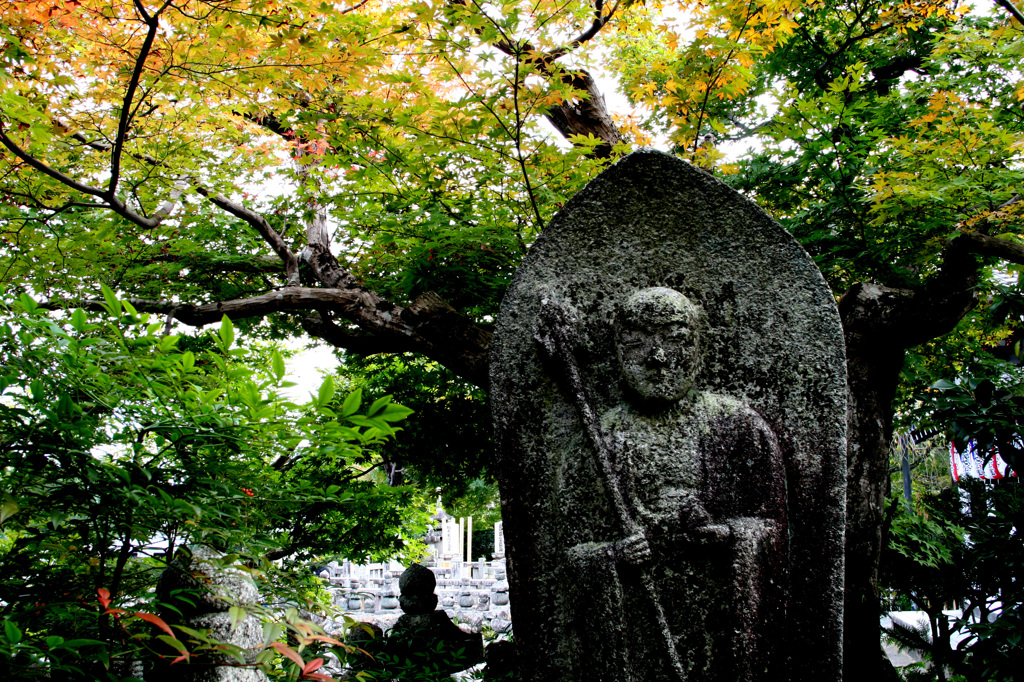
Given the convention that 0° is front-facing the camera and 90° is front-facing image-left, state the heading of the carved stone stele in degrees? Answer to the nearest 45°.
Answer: approximately 0°

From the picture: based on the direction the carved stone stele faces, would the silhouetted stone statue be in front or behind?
behind
